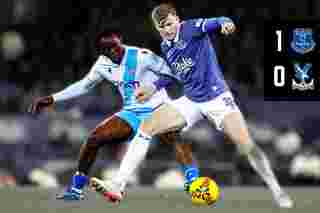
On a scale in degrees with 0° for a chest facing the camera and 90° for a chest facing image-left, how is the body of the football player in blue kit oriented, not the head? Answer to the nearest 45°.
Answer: approximately 45°

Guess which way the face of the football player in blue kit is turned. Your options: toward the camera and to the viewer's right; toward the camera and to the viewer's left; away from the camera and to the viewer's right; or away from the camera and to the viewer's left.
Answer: toward the camera and to the viewer's left
